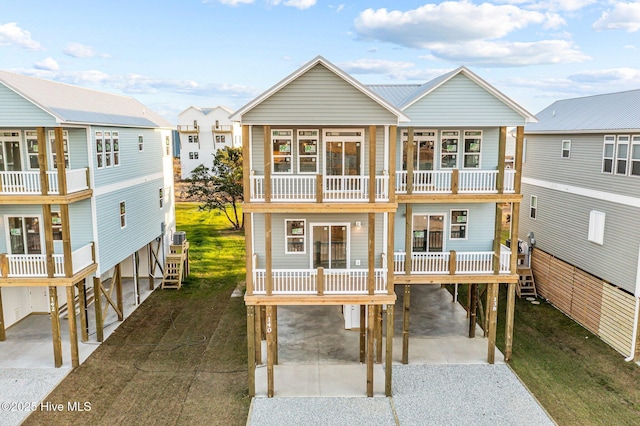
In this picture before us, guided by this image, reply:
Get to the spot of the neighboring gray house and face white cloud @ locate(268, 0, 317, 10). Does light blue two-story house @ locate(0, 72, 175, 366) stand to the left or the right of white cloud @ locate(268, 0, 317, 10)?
left

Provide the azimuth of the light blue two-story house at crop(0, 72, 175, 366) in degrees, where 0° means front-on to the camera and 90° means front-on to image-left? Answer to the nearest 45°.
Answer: approximately 45°

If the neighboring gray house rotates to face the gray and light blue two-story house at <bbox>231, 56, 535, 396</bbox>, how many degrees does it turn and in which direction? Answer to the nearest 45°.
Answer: approximately 90° to its right

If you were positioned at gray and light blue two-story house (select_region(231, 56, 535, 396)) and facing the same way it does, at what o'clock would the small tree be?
The small tree is roughly at 5 o'clock from the gray and light blue two-story house.

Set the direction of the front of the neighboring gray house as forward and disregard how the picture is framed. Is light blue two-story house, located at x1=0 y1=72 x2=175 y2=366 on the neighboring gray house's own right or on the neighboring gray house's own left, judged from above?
on the neighboring gray house's own right

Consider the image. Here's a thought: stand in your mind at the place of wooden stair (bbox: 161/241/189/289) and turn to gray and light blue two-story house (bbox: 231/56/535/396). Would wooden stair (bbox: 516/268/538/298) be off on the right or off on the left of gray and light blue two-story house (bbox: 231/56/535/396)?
left

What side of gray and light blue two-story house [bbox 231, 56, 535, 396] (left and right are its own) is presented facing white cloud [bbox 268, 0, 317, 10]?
back

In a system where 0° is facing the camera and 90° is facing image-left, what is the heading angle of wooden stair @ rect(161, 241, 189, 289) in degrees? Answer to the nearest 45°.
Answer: approximately 0°

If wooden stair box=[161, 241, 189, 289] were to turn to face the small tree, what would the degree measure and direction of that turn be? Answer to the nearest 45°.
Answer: approximately 180°

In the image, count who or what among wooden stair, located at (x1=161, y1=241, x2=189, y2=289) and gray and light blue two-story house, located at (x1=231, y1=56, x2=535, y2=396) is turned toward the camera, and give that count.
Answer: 2

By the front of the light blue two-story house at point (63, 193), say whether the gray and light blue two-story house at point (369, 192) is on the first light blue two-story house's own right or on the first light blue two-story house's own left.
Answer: on the first light blue two-story house's own left

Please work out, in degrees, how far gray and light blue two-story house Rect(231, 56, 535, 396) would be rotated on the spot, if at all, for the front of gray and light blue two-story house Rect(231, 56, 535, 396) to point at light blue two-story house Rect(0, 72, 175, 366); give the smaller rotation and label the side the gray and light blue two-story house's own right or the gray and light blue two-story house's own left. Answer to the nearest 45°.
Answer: approximately 90° to the gray and light blue two-story house's own right
